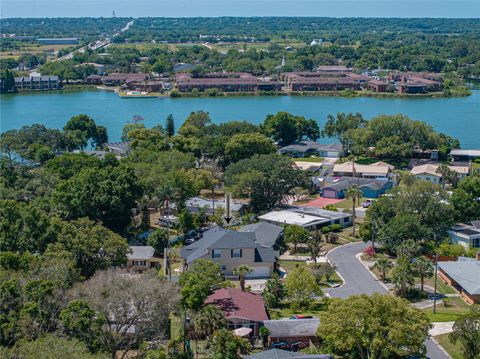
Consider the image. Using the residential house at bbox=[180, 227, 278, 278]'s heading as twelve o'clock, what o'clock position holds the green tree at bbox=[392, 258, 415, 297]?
The green tree is roughly at 10 o'clock from the residential house.

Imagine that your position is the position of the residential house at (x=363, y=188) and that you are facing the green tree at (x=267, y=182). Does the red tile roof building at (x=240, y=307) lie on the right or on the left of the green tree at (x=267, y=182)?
left

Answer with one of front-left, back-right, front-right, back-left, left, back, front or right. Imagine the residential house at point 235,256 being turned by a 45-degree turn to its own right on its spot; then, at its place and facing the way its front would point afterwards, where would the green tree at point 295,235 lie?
back

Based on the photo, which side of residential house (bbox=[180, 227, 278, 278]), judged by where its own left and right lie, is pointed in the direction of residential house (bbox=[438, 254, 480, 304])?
left

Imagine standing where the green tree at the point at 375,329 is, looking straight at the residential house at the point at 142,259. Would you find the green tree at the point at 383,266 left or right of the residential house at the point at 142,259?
right

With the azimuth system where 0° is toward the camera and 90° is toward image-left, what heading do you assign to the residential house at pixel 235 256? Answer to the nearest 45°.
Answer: approximately 0°

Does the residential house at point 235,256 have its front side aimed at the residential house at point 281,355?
yes

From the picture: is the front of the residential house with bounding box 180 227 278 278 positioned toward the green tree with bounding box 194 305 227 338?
yes

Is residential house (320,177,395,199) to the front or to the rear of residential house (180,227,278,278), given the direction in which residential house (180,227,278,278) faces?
to the rear

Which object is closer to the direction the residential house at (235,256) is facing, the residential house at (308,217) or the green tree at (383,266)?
the green tree

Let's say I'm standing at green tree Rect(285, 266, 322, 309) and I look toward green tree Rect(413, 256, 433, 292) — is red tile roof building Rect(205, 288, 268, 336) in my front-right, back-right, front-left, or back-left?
back-right

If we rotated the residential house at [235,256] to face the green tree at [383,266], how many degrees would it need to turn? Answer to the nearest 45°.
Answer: approximately 90° to its left
